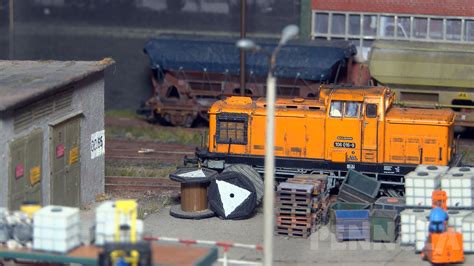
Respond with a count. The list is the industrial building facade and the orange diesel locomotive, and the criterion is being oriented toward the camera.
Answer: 1

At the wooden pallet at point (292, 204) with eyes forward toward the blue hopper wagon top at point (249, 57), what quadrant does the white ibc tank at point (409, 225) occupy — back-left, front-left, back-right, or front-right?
back-right

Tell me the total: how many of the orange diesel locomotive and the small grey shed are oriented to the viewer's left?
1

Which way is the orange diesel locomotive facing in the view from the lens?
facing to the left of the viewer

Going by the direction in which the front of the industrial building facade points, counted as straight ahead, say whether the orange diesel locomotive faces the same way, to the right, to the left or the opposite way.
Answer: to the right

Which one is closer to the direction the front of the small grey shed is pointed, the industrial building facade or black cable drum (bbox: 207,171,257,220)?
the black cable drum

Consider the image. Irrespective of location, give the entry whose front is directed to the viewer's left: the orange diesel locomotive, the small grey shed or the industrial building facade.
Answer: the orange diesel locomotive
